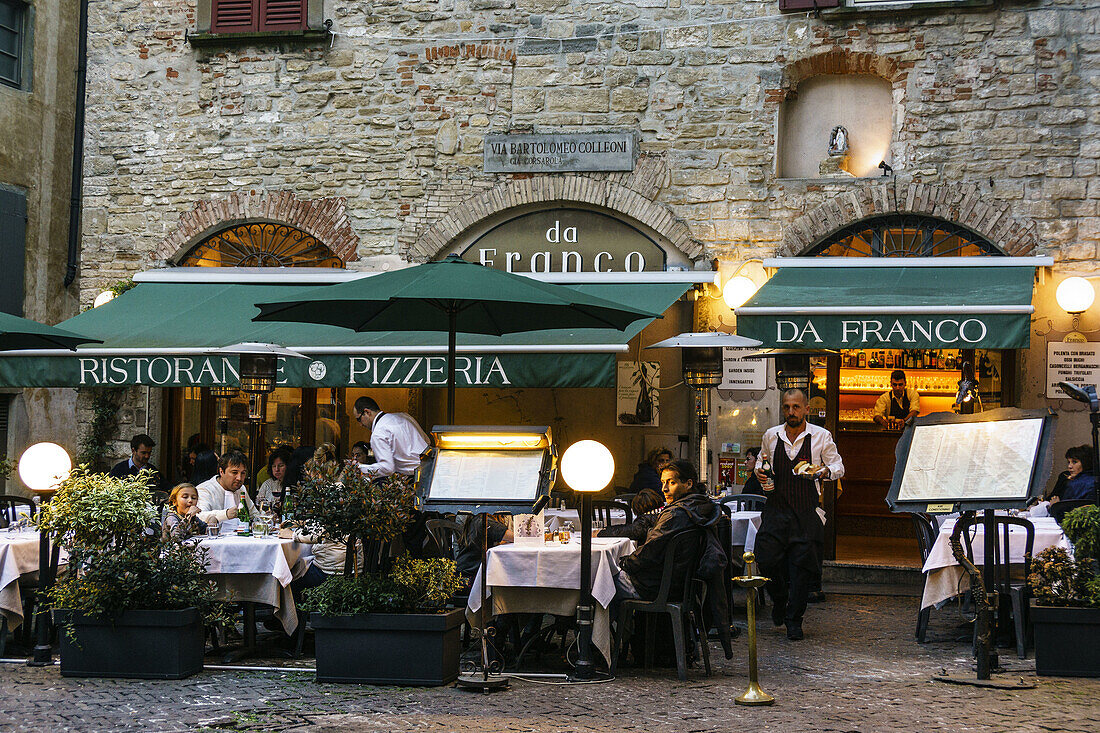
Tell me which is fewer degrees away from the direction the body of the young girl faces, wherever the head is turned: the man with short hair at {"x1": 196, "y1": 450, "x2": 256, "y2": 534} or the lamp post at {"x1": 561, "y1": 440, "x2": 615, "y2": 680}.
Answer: the lamp post

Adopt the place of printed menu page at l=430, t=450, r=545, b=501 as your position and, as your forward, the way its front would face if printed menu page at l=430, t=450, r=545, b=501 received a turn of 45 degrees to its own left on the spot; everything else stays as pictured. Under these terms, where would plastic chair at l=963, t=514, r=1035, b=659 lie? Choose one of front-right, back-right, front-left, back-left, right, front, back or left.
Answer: front-left

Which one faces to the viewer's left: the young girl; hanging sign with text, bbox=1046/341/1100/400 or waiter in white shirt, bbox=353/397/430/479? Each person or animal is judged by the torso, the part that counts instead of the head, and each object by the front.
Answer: the waiter in white shirt

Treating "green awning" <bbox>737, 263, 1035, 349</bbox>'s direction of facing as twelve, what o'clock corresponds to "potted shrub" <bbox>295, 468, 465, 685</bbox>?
The potted shrub is roughly at 1 o'clock from the green awning.

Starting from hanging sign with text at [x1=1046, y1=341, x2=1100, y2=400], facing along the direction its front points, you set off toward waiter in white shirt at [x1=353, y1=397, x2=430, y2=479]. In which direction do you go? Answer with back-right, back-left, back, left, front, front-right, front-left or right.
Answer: front-right

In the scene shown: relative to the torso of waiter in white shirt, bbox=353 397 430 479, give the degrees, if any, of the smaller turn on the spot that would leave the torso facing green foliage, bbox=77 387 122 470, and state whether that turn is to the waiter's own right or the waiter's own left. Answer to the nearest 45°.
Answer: approximately 45° to the waiter's own right

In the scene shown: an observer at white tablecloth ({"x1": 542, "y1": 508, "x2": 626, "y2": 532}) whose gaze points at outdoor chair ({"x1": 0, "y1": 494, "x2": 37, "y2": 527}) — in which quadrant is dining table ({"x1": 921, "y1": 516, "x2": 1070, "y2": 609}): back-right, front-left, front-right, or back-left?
back-left

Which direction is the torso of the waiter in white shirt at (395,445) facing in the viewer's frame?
to the viewer's left

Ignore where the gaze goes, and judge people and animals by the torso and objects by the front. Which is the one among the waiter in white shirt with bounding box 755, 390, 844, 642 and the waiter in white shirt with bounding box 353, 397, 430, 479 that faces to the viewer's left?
the waiter in white shirt with bounding box 353, 397, 430, 479

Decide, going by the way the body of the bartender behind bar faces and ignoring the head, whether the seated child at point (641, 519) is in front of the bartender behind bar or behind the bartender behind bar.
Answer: in front

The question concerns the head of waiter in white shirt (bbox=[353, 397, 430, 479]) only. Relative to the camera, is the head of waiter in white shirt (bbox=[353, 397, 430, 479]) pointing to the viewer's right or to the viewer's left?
to the viewer's left
